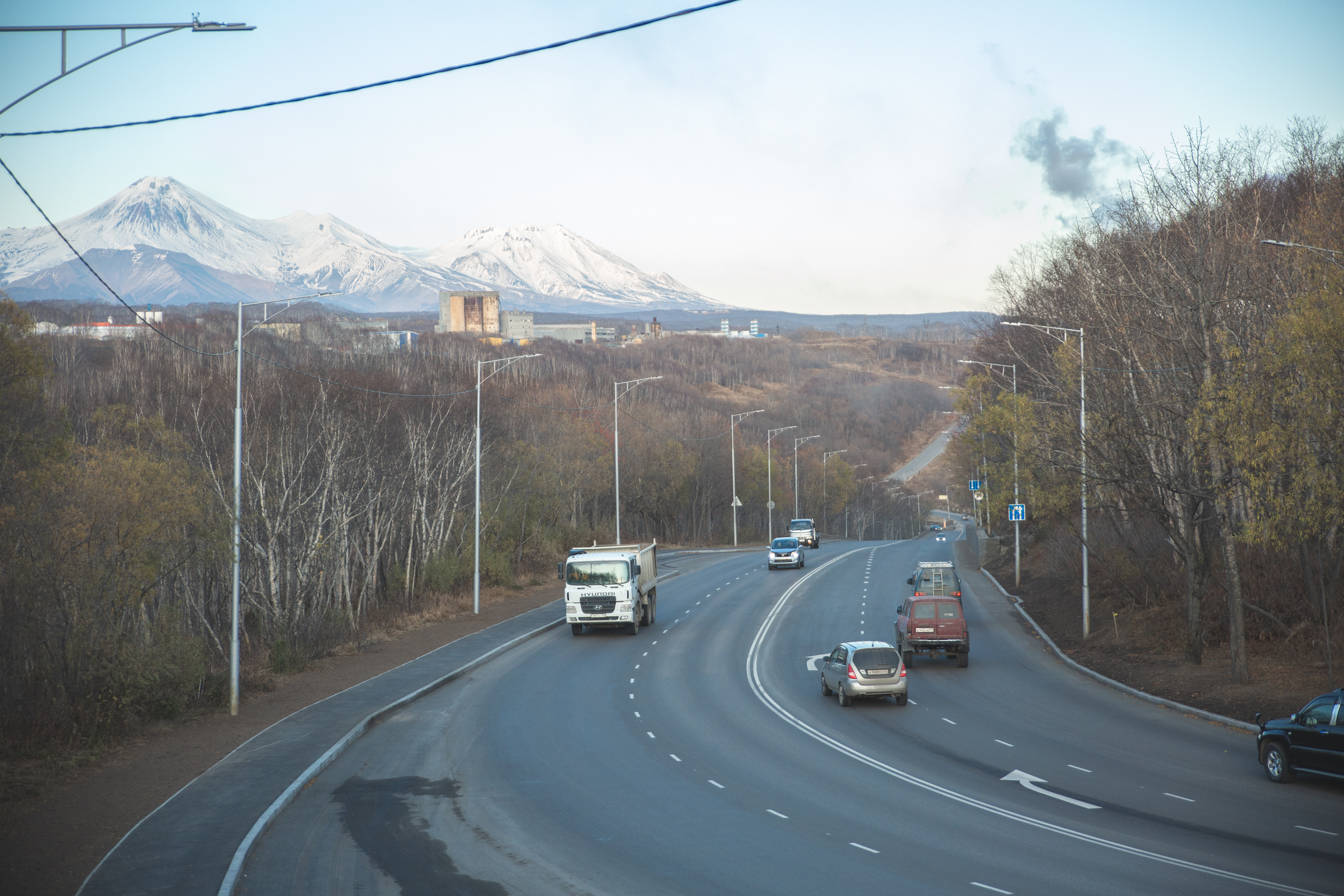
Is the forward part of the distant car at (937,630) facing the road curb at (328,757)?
no

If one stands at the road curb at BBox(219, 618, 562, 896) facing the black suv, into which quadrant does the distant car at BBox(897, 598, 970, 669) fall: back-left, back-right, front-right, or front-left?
front-left

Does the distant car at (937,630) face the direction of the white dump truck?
no

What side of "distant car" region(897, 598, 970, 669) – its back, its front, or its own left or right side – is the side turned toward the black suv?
back

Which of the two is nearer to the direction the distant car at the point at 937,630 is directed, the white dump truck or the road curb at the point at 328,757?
the white dump truck

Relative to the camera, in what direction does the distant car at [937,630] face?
facing away from the viewer

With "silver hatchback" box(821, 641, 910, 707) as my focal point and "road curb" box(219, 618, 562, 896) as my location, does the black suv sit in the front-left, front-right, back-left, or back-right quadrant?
front-right
